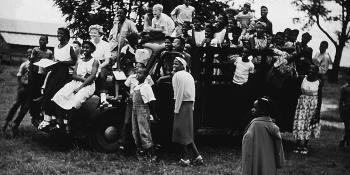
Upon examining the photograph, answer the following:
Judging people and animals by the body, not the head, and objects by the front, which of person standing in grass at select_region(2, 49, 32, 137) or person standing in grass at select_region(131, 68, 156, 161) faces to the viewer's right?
person standing in grass at select_region(2, 49, 32, 137)

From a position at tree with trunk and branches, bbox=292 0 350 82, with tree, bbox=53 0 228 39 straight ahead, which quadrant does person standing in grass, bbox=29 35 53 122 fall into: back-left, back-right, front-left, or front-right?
front-left

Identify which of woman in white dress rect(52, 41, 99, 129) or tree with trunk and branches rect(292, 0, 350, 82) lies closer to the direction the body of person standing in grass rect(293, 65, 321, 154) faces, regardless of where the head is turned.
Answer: the woman in white dress

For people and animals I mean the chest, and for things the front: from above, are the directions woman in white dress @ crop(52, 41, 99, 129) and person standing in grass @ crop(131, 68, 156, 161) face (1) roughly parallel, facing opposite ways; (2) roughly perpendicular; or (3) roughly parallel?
roughly parallel

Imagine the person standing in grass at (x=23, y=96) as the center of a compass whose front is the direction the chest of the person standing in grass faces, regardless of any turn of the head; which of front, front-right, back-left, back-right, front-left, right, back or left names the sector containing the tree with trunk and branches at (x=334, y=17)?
front-left

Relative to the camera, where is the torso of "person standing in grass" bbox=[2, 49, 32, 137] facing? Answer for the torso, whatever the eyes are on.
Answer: to the viewer's right

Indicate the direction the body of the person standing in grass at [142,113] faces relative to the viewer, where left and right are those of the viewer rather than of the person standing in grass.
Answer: facing the viewer and to the left of the viewer

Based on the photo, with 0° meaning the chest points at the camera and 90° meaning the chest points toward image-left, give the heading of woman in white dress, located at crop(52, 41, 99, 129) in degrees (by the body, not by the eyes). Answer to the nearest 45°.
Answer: approximately 45°

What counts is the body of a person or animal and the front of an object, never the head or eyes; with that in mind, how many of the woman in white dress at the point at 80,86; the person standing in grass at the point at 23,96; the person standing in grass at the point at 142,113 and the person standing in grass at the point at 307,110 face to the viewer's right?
1

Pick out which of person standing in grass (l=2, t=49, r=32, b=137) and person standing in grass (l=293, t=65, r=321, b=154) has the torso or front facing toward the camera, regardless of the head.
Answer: person standing in grass (l=293, t=65, r=321, b=154)

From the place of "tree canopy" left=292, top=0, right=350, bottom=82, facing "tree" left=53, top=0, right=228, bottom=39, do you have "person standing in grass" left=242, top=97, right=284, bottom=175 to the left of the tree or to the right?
left

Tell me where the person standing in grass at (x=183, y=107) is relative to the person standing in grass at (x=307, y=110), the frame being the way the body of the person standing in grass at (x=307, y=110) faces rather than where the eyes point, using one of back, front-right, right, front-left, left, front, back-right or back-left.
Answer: front-right

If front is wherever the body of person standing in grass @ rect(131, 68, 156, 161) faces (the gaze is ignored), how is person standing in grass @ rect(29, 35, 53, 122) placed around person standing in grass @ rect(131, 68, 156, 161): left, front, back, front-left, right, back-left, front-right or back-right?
right

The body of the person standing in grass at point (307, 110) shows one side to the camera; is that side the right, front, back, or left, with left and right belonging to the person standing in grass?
front
